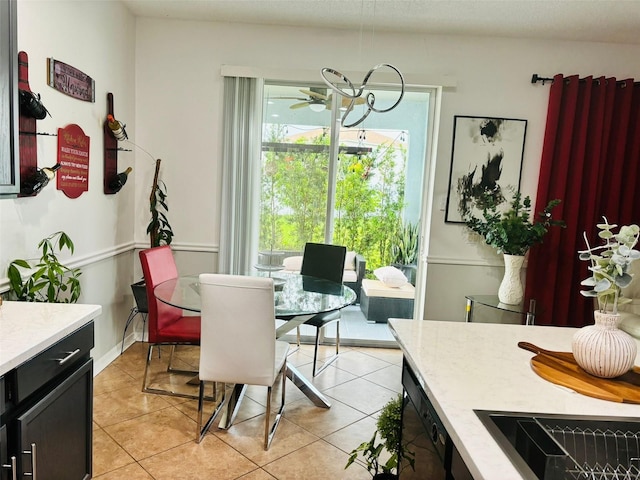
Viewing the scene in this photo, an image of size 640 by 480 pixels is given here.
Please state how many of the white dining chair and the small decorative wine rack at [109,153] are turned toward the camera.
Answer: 0

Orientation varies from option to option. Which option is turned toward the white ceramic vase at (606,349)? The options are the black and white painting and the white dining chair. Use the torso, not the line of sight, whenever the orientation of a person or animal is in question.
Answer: the black and white painting

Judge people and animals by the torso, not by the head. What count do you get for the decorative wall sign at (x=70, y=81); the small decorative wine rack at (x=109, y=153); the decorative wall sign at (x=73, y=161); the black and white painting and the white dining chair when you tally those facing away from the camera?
1

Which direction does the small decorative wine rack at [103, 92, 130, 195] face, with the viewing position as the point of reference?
facing to the right of the viewer

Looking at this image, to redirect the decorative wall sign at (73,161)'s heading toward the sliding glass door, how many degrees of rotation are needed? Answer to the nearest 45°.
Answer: approximately 45° to its left

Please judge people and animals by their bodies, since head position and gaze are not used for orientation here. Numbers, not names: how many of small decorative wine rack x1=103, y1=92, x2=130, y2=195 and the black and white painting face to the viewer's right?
1

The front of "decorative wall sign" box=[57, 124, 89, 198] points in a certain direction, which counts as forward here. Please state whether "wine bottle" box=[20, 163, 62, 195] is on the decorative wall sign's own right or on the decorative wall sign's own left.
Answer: on the decorative wall sign's own right

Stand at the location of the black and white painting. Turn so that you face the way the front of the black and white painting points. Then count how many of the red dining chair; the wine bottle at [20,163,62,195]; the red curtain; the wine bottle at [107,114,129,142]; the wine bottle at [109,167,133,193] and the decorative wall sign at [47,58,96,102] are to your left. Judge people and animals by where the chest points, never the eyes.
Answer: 1

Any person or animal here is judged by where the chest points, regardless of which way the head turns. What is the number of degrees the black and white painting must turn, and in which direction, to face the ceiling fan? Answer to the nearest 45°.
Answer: approximately 90° to its right

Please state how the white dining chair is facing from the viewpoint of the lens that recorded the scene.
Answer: facing away from the viewer

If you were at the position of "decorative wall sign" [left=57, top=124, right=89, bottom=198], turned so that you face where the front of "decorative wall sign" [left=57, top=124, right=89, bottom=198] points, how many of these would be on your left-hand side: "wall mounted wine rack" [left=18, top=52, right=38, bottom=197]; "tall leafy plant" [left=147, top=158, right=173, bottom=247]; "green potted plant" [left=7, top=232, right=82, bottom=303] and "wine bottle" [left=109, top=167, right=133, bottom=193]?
2

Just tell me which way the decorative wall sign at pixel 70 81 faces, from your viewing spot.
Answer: facing the viewer and to the right of the viewer

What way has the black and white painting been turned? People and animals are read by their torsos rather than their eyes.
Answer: toward the camera

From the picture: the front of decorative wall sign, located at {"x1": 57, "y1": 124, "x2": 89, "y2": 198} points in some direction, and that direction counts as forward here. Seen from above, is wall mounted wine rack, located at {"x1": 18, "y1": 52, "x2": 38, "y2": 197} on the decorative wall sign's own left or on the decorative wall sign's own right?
on the decorative wall sign's own right

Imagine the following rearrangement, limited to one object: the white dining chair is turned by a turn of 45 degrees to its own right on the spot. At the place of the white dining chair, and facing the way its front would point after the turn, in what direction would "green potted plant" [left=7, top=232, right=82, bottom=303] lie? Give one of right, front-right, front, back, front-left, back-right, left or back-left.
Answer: back-left

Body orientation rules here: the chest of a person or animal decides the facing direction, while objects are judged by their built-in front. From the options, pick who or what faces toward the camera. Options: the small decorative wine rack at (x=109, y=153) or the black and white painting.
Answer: the black and white painting

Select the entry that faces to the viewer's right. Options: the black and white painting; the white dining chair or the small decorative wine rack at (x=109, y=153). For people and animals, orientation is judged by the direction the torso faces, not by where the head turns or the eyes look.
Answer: the small decorative wine rack

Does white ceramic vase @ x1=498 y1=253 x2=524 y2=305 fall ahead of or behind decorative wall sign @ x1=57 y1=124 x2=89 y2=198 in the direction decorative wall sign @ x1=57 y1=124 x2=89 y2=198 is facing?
ahead

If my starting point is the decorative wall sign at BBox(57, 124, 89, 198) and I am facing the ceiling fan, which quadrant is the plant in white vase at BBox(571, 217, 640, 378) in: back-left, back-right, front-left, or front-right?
back-right

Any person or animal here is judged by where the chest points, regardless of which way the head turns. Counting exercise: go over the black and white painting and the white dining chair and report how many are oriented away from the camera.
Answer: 1

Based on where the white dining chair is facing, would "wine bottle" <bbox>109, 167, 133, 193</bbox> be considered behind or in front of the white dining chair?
in front

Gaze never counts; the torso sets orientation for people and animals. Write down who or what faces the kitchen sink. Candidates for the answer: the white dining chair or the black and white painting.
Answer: the black and white painting
